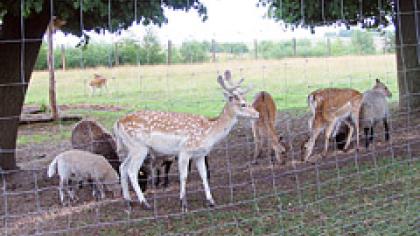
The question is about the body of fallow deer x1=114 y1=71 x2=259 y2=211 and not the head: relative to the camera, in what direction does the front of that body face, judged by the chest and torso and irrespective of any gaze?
to the viewer's right

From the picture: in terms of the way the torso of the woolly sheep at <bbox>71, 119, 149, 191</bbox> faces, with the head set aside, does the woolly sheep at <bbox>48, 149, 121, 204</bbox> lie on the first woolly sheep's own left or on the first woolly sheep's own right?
on the first woolly sheep's own right

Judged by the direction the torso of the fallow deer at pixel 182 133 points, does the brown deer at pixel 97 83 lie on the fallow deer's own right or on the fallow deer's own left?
on the fallow deer's own left

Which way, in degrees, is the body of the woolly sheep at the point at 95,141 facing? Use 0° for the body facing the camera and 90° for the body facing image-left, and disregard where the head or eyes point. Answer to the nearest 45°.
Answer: approximately 270°
